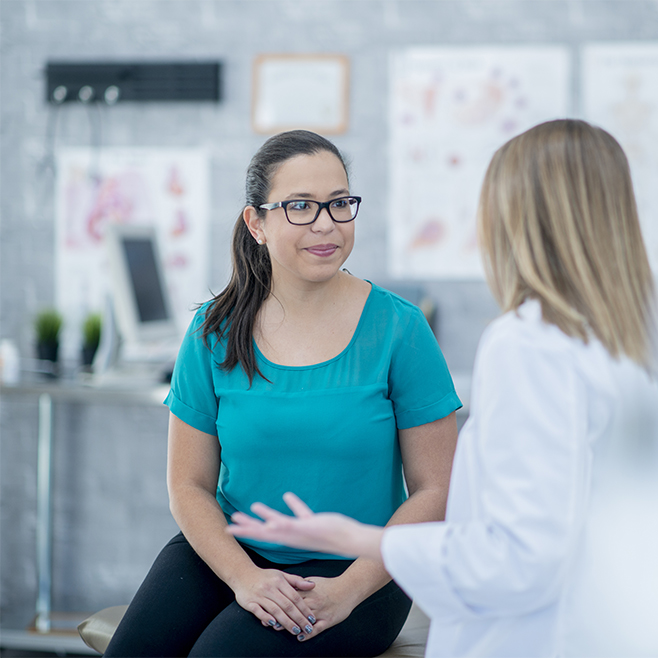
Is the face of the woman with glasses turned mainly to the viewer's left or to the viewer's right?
to the viewer's right

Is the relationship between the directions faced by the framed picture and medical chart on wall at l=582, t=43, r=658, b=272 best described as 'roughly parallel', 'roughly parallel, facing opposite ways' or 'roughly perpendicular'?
roughly parallel

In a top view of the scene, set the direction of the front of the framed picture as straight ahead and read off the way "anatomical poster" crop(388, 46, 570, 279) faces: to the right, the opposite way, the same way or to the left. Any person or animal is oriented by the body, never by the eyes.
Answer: the same way

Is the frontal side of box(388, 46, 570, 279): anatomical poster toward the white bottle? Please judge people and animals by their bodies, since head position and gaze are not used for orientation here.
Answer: no

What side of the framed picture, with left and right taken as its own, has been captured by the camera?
front

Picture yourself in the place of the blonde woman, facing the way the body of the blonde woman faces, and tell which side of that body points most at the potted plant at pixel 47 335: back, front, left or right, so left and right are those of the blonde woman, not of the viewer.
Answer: front

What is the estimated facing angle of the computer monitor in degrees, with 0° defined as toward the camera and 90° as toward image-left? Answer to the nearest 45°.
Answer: approximately 315°

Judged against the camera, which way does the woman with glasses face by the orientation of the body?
toward the camera

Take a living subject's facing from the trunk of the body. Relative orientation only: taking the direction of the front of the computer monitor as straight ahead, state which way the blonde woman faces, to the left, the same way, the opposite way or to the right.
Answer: the opposite way

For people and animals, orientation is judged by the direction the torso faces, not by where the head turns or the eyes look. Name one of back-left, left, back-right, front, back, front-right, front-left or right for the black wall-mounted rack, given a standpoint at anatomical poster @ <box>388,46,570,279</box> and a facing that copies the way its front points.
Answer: right

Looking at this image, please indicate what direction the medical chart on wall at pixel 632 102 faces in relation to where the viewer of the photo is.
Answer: facing the viewer

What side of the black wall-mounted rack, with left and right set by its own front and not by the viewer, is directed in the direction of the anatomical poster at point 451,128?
left

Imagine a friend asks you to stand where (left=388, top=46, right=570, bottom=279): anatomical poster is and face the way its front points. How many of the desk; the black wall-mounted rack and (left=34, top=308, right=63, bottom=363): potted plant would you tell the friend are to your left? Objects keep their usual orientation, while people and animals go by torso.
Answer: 0
